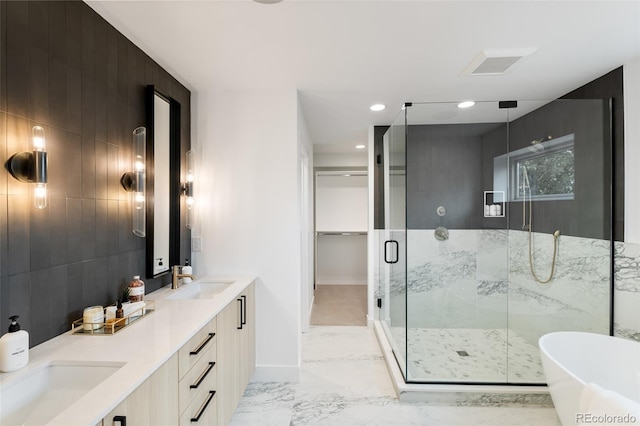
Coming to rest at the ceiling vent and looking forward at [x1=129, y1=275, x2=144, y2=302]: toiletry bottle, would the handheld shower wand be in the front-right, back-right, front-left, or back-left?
back-right

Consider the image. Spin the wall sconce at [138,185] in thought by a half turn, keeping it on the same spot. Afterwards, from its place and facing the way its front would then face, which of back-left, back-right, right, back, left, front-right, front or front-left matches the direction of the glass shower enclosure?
back-right

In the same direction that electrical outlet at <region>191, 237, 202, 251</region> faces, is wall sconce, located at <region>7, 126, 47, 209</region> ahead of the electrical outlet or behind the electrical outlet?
ahead

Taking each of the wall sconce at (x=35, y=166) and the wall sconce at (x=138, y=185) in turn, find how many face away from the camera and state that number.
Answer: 0

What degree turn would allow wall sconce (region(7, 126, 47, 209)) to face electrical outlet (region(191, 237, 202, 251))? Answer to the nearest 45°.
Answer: approximately 90° to its left

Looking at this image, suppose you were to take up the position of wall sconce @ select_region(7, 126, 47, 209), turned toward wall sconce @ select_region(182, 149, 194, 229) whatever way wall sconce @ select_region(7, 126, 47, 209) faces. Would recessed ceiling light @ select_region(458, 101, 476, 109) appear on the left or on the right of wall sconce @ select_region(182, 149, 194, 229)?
right

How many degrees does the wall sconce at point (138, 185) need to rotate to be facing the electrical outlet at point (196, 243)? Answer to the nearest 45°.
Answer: approximately 90° to its left

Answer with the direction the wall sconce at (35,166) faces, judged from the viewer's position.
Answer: facing the viewer and to the right of the viewer
